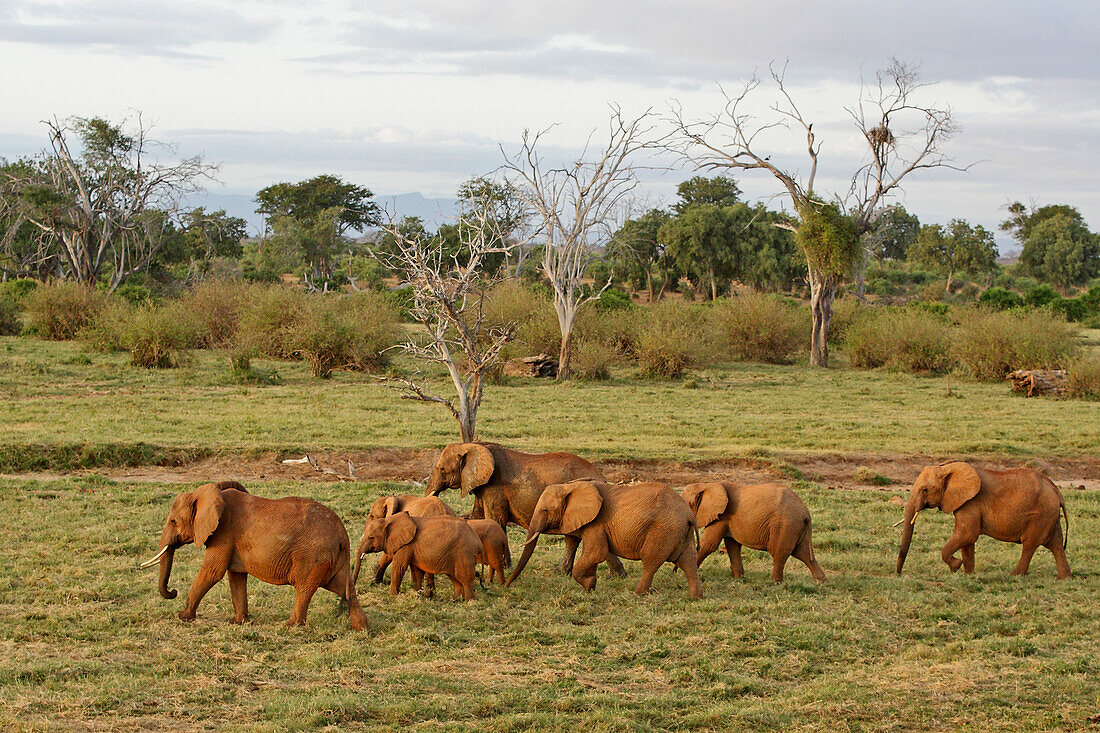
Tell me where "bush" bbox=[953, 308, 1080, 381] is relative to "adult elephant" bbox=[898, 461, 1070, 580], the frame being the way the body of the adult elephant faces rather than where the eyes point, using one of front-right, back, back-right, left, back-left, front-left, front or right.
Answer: right

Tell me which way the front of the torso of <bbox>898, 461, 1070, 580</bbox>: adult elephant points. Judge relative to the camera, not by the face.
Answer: to the viewer's left

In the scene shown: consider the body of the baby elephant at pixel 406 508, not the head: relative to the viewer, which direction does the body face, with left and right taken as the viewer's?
facing to the left of the viewer

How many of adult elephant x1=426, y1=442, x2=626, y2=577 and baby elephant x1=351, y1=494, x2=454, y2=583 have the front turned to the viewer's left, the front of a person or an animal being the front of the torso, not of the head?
2

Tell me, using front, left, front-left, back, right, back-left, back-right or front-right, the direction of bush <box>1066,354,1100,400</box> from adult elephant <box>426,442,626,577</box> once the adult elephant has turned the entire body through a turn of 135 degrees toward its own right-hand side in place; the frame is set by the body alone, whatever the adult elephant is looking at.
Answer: front

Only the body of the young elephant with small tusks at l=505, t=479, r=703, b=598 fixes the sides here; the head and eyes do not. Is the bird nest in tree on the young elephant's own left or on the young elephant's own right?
on the young elephant's own right

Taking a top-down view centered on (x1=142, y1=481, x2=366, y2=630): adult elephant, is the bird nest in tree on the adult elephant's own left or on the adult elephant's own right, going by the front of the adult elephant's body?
on the adult elephant's own right

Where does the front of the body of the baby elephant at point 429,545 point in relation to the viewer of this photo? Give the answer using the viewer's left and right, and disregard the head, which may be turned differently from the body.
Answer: facing to the left of the viewer

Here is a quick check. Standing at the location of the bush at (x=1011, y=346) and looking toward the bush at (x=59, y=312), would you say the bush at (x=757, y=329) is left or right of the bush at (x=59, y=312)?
right

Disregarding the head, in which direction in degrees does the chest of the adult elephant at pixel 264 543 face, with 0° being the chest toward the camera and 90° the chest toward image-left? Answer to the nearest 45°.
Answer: approximately 90°

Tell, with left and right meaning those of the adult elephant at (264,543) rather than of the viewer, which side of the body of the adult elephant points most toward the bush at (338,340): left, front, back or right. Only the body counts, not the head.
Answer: right

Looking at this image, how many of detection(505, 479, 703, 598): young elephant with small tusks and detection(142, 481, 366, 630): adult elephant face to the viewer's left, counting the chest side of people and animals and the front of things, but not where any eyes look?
2

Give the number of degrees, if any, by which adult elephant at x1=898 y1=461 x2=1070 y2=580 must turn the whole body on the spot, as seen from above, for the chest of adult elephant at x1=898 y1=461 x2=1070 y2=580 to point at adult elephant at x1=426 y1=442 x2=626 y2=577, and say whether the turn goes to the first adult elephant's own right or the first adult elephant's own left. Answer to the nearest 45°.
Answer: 0° — it already faces it
